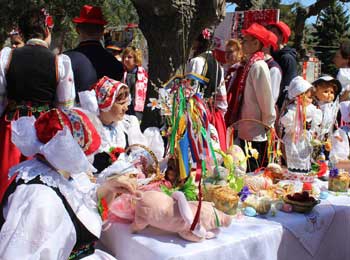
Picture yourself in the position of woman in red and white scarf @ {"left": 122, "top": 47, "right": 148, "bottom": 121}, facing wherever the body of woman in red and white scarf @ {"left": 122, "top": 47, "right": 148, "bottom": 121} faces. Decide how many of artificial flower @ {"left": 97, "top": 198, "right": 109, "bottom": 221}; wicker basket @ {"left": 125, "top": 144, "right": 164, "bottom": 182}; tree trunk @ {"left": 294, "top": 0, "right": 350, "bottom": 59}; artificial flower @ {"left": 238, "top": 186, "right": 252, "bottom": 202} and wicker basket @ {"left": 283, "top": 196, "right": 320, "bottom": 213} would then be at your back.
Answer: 1

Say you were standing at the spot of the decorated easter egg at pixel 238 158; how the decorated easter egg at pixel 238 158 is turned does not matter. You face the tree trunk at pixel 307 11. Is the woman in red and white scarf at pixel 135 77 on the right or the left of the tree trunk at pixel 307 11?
left

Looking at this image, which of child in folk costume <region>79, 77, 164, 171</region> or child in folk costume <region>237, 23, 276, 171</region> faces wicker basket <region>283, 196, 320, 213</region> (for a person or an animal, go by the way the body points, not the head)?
child in folk costume <region>79, 77, 164, 171</region>

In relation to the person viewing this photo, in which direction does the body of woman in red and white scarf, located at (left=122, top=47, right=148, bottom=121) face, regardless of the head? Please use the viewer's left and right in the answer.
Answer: facing the viewer and to the left of the viewer

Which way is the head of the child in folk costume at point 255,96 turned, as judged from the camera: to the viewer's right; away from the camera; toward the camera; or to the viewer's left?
to the viewer's left

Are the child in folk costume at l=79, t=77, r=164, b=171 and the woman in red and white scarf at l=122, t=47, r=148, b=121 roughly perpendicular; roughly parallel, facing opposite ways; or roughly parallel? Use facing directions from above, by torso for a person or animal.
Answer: roughly perpendicular

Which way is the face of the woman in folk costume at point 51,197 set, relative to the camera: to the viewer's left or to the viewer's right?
to the viewer's right

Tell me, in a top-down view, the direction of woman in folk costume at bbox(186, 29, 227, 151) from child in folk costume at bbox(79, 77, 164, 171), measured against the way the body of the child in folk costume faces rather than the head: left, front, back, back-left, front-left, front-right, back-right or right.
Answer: left
